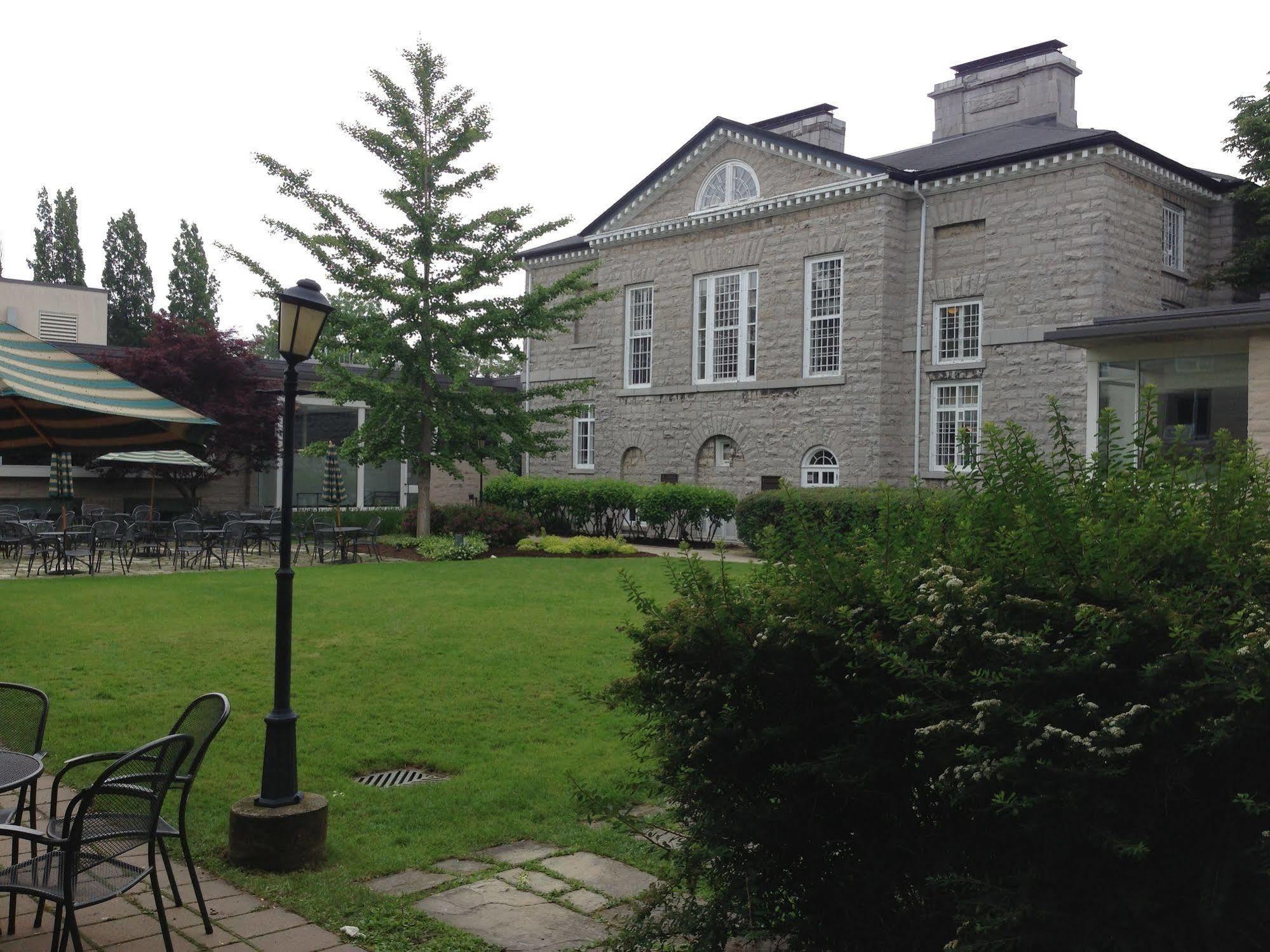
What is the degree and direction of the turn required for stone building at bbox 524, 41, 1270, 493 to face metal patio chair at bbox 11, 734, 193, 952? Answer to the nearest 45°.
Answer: approximately 45° to its left

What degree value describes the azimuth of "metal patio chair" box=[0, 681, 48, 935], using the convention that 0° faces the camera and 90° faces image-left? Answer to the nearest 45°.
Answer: approximately 45°

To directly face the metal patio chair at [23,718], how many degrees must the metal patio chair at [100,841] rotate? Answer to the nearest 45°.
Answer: approximately 45° to its right

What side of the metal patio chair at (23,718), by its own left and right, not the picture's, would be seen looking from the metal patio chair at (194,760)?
left

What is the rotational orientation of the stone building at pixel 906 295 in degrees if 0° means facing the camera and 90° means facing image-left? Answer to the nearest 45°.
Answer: approximately 45°

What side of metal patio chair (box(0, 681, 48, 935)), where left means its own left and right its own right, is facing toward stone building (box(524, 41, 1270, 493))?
back

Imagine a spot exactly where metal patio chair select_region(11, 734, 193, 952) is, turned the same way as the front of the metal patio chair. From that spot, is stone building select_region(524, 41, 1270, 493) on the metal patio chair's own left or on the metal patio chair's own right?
on the metal patio chair's own right

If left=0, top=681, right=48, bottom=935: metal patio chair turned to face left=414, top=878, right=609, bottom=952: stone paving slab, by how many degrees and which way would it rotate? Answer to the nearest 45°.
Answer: approximately 90° to its left

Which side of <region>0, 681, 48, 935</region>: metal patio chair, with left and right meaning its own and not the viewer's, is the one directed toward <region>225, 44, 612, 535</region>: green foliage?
back

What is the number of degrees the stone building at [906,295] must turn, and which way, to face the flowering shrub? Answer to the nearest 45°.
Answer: approximately 45° to its left
